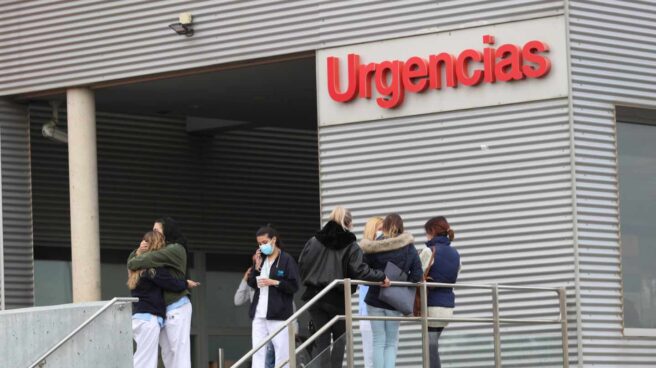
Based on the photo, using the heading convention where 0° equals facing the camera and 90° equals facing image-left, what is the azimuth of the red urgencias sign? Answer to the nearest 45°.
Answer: approximately 45°

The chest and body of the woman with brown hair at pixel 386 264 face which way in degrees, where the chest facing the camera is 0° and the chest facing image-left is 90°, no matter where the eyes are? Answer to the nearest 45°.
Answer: approximately 180°

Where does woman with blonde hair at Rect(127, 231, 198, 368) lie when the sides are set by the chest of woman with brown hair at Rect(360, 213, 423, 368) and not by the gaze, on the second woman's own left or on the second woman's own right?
on the second woman's own left

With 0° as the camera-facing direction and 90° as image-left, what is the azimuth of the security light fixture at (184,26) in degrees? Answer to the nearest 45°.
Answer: approximately 45°
